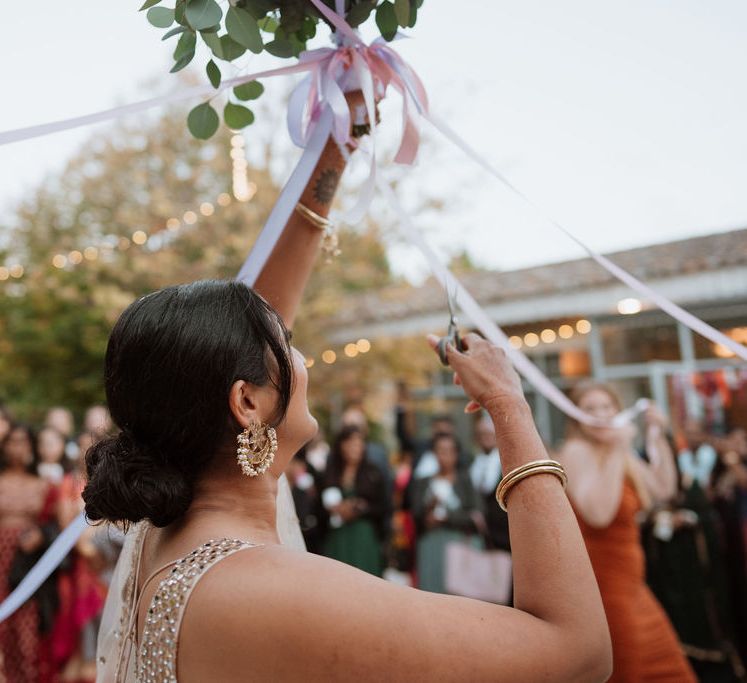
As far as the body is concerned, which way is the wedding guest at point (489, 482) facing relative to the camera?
toward the camera

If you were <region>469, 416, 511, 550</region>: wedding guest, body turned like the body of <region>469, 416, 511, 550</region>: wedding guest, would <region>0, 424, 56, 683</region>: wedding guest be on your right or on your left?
on your right

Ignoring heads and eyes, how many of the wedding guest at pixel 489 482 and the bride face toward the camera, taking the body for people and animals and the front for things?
1

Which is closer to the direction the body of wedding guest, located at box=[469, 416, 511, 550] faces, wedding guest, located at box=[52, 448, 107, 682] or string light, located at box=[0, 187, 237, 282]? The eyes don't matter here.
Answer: the wedding guest

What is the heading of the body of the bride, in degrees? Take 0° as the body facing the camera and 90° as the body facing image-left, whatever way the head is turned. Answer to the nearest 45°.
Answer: approximately 225°

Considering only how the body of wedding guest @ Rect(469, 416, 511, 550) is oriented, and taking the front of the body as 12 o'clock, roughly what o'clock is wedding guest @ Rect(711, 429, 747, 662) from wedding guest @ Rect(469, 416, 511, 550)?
wedding guest @ Rect(711, 429, 747, 662) is roughly at 9 o'clock from wedding guest @ Rect(469, 416, 511, 550).

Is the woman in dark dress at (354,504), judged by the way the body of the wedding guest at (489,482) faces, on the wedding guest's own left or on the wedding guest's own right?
on the wedding guest's own right

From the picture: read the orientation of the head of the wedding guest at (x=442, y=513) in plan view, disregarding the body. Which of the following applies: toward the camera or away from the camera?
toward the camera
